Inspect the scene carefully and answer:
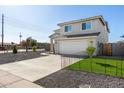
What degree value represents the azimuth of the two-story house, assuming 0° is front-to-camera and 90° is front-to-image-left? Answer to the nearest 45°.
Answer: approximately 45°

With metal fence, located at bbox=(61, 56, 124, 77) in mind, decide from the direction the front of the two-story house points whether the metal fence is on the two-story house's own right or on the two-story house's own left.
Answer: on the two-story house's own left
